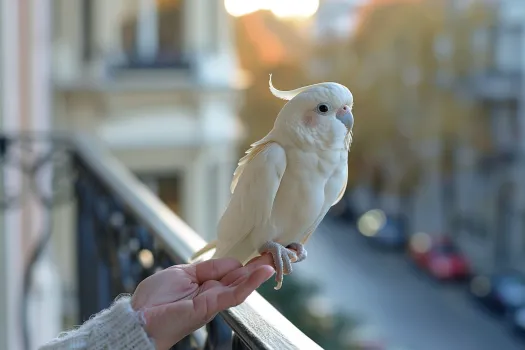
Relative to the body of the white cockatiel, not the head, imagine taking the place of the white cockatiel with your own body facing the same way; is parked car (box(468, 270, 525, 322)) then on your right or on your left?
on your left

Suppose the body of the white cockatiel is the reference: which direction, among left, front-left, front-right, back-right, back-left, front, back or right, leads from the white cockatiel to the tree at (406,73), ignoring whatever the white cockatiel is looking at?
back-left

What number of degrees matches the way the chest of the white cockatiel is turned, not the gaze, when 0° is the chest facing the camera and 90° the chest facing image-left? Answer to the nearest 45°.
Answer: approximately 315°

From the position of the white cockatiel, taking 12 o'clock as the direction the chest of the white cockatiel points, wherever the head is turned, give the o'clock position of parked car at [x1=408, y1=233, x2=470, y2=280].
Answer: The parked car is roughly at 8 o'clock from the white cockatiel.

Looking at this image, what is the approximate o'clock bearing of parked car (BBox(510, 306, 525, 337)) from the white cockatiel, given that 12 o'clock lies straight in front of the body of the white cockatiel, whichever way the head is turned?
The parked car is roughly at 8 o'clock from the white cockatiel.

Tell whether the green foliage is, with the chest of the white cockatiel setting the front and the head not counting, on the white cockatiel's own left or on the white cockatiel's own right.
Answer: on the white cockatiel's own left
